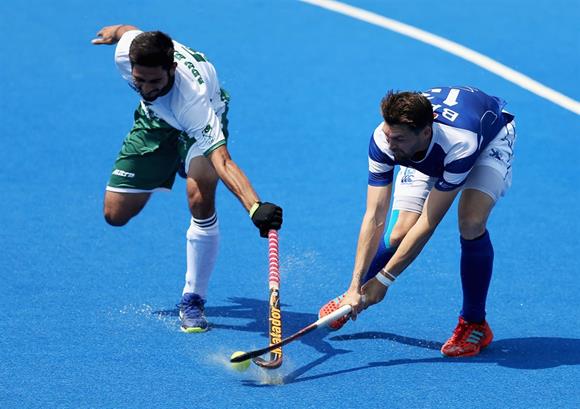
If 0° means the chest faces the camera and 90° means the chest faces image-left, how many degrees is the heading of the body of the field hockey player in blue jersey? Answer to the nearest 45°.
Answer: approximately 45°

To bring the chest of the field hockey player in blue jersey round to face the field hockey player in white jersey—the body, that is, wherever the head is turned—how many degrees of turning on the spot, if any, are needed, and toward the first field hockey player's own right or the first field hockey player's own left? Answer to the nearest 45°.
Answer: approximately 45° to the first field hockey player's own right
